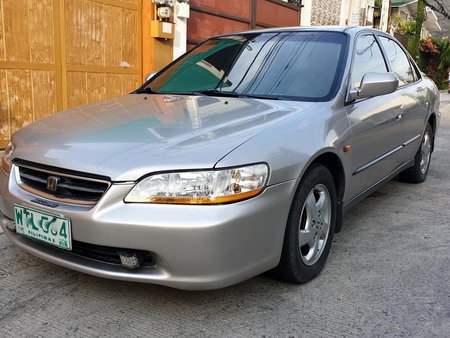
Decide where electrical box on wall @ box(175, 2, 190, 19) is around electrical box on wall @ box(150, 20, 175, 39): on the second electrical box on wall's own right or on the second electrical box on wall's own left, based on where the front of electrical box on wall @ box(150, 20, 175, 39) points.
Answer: on the second electrical box on wall's own left

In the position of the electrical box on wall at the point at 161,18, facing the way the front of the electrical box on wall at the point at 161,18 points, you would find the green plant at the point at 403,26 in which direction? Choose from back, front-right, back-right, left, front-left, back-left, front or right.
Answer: left

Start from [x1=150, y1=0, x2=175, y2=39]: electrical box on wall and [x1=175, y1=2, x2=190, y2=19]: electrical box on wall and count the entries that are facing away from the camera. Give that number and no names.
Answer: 0

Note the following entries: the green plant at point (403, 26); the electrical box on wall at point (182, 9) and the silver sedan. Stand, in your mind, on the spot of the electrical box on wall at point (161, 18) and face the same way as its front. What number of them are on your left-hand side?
2

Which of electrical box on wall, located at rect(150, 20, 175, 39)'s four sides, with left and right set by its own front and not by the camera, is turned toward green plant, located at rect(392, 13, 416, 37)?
left

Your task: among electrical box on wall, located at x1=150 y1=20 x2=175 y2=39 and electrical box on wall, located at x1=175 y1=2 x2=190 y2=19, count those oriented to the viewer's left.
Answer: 0

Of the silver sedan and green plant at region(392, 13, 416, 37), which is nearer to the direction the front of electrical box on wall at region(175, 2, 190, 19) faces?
the silver sedan

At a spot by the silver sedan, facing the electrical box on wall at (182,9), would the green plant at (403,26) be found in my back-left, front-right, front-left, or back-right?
front-right

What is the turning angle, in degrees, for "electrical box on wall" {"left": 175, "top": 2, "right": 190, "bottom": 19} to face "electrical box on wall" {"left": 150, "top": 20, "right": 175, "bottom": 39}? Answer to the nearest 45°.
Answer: approximately 90° to its right

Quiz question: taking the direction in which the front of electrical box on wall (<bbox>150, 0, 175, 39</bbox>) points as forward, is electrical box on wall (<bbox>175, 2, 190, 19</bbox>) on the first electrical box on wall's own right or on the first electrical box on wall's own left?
on the first electrical box on wall's own left

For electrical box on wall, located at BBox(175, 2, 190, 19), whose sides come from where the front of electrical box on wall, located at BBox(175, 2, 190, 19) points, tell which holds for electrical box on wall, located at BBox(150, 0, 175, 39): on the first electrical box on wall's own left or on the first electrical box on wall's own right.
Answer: on the first electrical box on wall's own right

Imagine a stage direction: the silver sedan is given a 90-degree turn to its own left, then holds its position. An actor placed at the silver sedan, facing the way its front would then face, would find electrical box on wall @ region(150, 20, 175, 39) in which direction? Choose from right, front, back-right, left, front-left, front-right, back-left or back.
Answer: back-left

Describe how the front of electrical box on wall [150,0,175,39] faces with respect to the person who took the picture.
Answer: facing the viewer and to the right of the viewer

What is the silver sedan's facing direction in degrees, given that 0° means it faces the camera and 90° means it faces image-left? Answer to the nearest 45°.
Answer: approximately 45°
